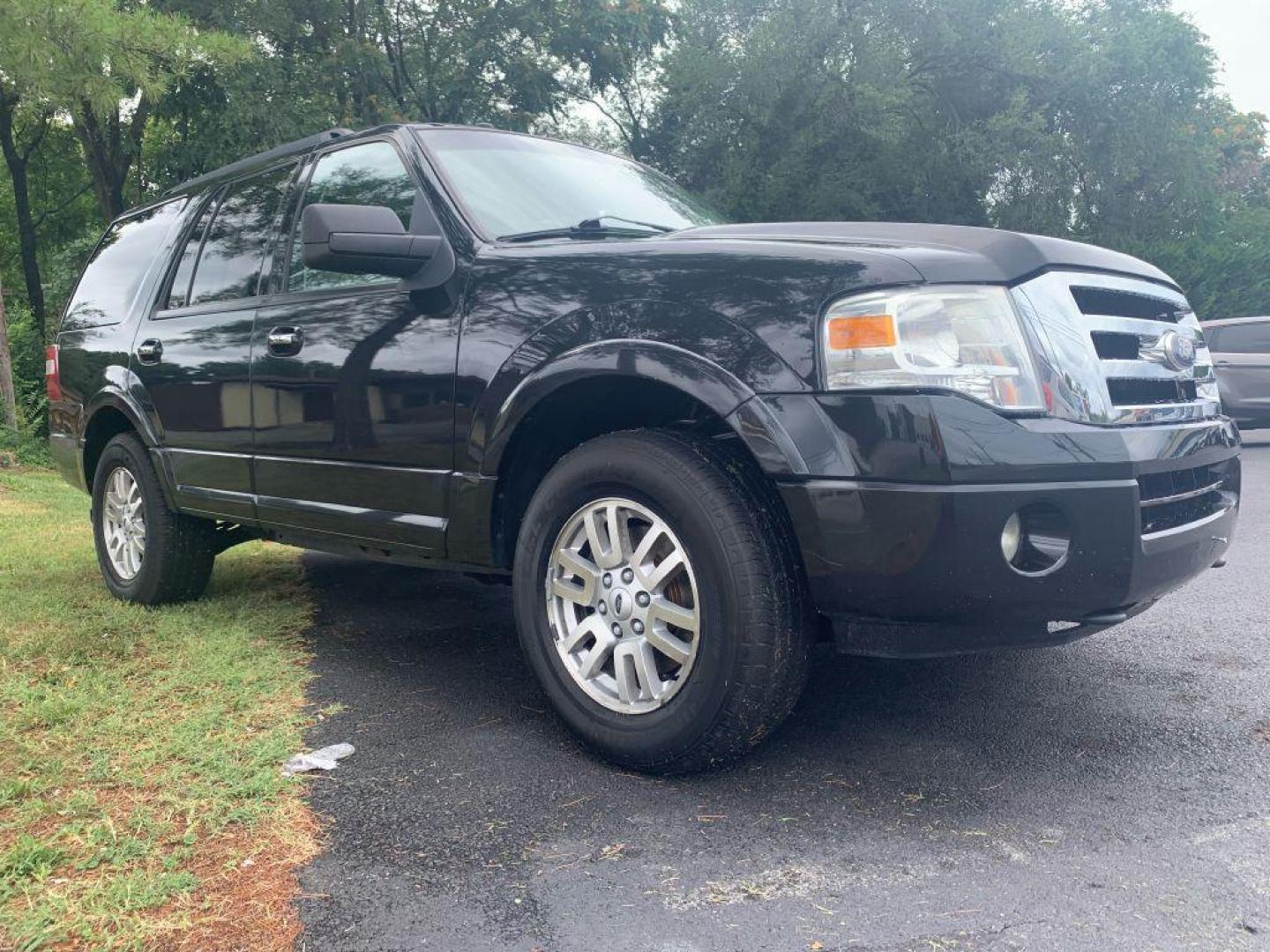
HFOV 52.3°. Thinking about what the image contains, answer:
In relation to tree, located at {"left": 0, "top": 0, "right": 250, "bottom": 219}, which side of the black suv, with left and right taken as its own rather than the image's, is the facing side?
back

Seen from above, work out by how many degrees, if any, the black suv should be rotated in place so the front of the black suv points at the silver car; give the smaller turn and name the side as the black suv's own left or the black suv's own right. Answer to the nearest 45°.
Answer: approximately 90° to the black suv's own left

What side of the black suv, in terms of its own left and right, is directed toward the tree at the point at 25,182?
back
